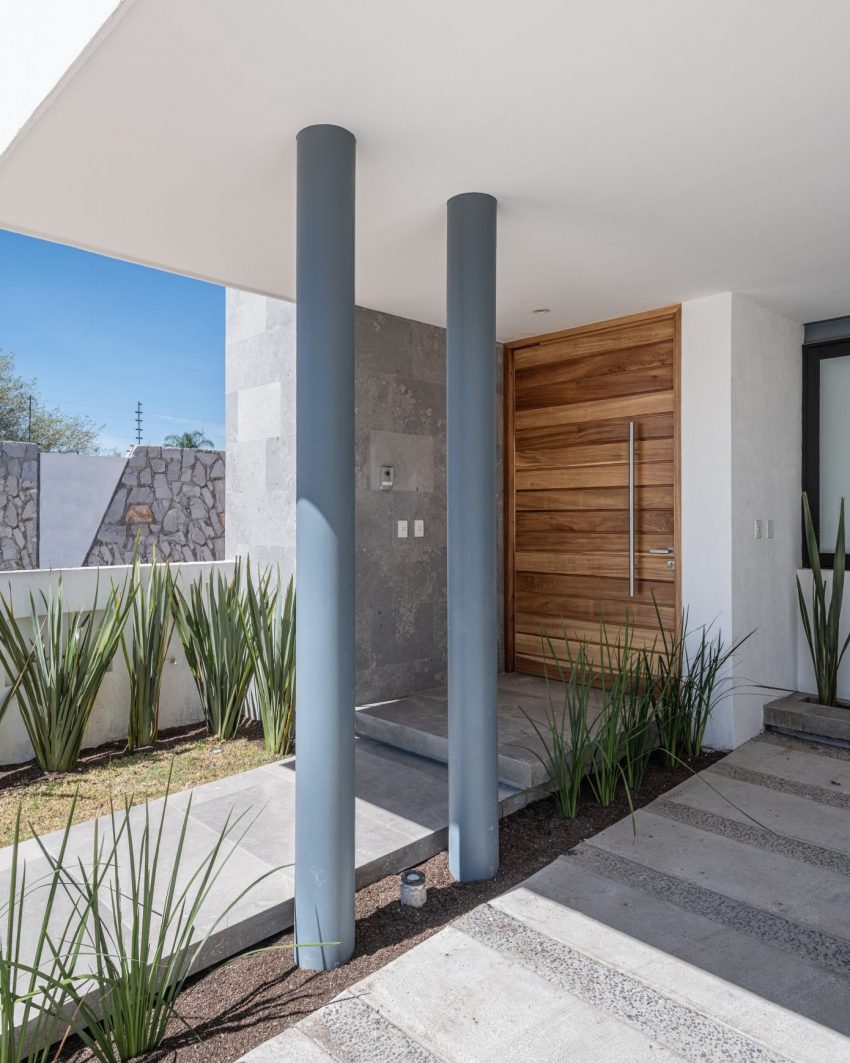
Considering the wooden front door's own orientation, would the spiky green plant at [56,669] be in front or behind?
in front

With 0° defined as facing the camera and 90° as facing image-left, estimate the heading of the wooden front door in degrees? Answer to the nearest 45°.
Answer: approximately 45°

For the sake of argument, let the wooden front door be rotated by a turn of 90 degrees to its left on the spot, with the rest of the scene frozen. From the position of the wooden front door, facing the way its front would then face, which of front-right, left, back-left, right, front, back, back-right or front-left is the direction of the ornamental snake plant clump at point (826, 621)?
front-left

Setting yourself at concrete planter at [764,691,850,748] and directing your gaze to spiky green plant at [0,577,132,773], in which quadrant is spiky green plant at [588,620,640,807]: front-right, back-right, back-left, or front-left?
front-left

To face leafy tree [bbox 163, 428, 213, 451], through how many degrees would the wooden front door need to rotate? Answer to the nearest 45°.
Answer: approximately 90° to its right

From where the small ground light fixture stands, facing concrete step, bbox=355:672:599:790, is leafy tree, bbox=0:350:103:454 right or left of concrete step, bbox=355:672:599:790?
left

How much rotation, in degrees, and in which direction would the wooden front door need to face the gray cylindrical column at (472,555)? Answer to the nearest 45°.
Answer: approximately 45° to its left

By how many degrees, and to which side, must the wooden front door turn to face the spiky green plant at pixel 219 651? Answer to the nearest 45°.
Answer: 0° — it already faces it

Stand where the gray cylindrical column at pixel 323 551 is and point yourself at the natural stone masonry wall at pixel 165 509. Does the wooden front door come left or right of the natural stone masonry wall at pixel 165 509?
right

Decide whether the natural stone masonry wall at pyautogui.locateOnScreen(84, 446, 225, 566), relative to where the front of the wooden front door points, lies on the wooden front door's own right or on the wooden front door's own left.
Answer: on the wooden front door's own right

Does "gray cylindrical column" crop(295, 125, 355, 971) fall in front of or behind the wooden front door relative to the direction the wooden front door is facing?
in front

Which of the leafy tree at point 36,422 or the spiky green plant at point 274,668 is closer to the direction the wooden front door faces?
the spiky green plant

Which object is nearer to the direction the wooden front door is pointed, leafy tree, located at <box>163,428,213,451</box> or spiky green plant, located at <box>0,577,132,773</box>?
the spiky green plant

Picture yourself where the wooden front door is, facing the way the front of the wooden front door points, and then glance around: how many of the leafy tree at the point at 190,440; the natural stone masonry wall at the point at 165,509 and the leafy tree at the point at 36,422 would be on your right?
3
